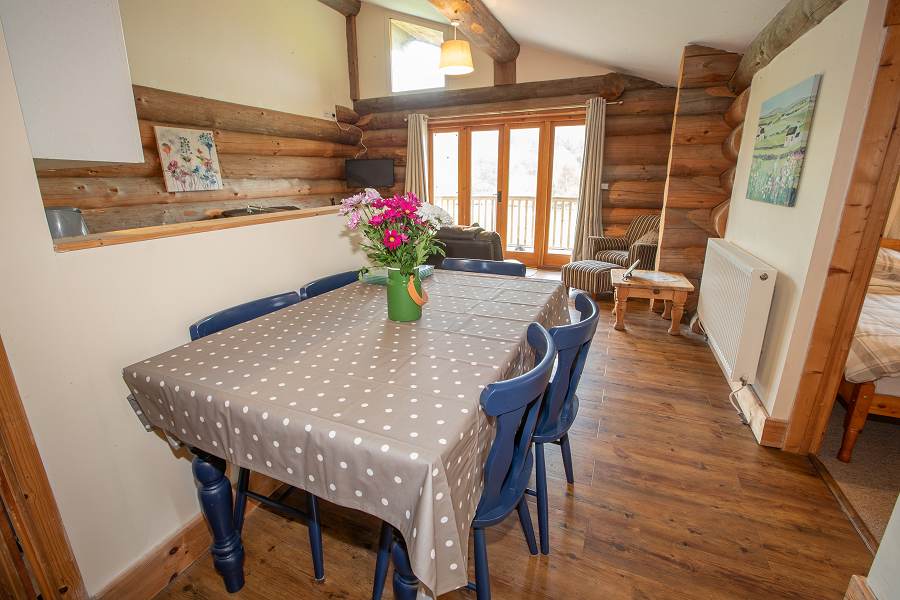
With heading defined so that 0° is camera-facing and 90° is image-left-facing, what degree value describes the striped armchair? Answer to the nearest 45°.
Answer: approximately 45°

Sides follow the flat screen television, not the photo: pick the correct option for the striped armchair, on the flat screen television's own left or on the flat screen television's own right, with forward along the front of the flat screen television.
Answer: on the flat screen television's own left

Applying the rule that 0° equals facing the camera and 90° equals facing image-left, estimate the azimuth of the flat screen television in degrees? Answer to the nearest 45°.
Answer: approximately 0°

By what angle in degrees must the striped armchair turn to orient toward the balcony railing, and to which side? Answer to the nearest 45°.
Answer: approximately 90° to its right

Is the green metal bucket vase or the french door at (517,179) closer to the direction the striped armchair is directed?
the green metal bucket vase

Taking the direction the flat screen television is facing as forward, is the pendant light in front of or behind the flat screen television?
in front

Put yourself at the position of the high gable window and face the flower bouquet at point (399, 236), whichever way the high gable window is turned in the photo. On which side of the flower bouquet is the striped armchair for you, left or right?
left

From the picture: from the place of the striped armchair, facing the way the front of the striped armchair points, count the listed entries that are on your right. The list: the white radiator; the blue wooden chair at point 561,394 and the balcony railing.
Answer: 1

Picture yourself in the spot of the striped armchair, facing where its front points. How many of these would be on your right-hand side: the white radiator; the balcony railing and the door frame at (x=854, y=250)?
1

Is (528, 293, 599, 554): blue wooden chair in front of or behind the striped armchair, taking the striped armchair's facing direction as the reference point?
in front

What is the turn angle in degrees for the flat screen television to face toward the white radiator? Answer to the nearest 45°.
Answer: approximately 45° to its left
